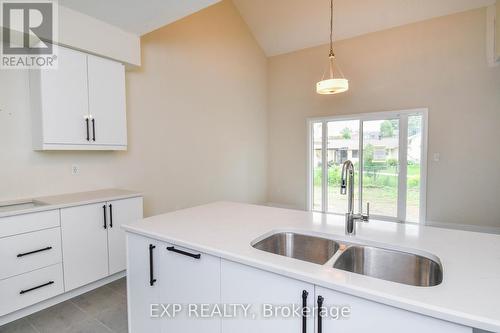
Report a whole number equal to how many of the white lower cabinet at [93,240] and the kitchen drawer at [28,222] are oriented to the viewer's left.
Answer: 0

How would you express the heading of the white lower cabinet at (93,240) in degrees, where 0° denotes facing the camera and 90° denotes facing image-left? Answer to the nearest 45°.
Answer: approximately 315°

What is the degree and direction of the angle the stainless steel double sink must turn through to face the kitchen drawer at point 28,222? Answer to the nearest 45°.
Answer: approximately 45° to its right

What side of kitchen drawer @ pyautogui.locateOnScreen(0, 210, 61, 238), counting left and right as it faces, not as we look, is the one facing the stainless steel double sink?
front

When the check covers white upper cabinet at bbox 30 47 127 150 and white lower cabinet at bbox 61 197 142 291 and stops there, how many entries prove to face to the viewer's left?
0

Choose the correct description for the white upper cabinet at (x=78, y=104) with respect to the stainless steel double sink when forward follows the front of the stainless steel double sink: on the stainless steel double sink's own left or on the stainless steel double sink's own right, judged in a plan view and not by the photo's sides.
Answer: on the stainless steel double sink's own right

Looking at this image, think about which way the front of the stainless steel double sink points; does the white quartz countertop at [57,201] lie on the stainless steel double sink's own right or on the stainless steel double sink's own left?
on the stainless steel double sink's own right

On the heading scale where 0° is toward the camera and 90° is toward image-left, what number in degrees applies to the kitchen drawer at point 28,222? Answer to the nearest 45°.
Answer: approximately 315°
